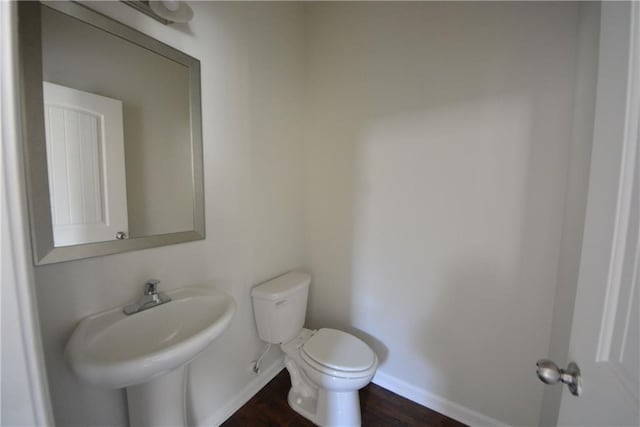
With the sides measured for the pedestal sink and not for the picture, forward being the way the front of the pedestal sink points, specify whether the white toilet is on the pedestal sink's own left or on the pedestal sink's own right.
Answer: on the pedestal sink's own left

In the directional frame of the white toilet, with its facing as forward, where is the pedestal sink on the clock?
The pedestal sink is roughly at 3 o'clock from the white toilet.

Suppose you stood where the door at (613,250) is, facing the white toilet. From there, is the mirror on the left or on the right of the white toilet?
left

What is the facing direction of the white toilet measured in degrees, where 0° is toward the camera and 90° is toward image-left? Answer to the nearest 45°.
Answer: approximately 315°
